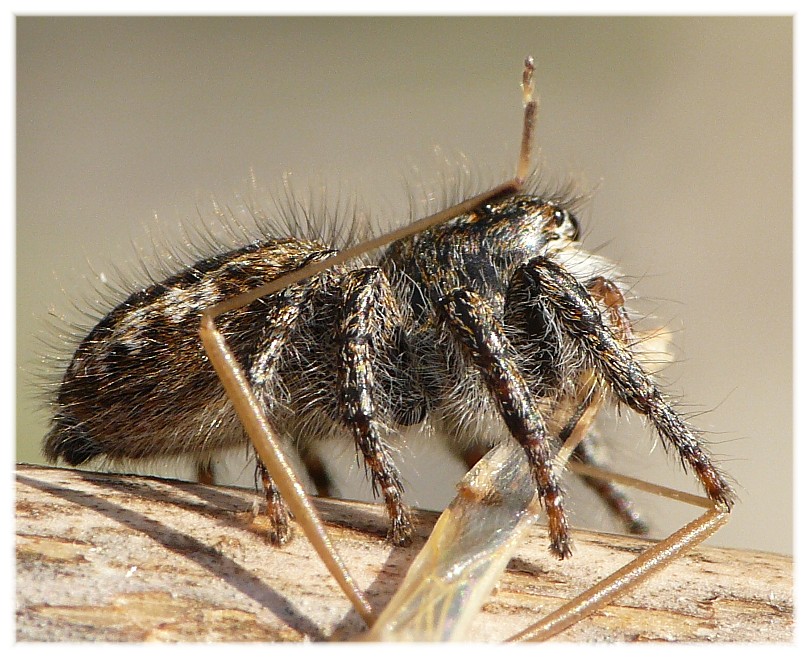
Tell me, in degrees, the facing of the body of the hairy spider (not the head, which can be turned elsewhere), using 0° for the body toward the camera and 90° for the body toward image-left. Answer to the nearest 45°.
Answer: approximately 270°
